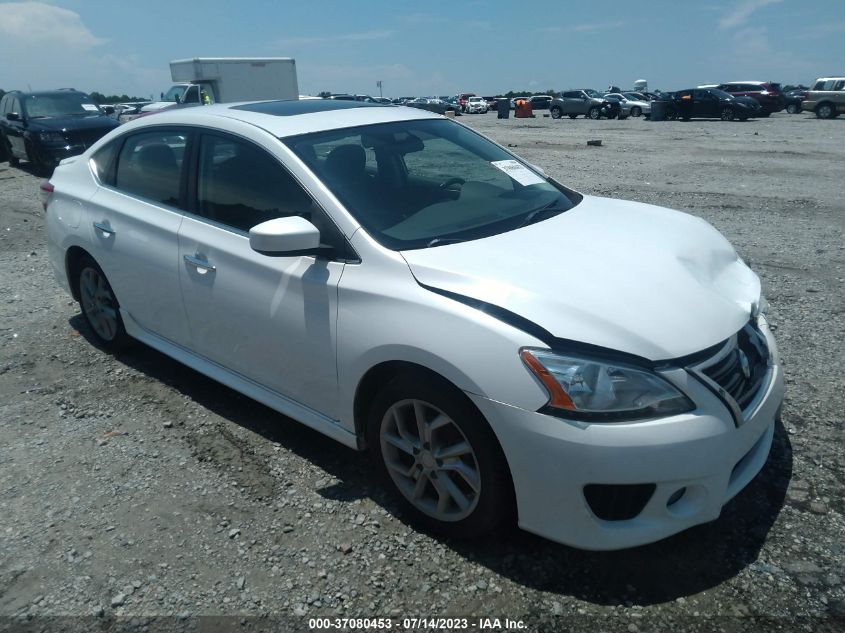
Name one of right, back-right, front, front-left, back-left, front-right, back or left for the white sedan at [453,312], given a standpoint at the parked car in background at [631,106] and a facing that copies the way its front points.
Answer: right

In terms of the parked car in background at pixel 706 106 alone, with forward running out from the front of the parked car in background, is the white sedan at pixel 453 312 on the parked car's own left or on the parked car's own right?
on the parked car's own right

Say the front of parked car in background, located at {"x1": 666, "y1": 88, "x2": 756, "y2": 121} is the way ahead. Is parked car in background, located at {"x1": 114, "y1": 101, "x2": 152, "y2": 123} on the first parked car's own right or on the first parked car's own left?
on the first parked car's own right

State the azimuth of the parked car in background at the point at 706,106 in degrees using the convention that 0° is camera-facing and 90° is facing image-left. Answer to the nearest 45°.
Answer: approximately 315°

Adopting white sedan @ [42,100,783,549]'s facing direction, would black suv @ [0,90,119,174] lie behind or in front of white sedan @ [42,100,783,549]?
behind

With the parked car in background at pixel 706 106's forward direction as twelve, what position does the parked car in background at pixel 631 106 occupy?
the parked car in background at pixel 631 106 is roughly at 6 o'clock from the parked car in background at pixel 706 106.

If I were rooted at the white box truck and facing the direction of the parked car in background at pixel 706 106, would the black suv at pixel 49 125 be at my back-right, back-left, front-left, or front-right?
back-right
